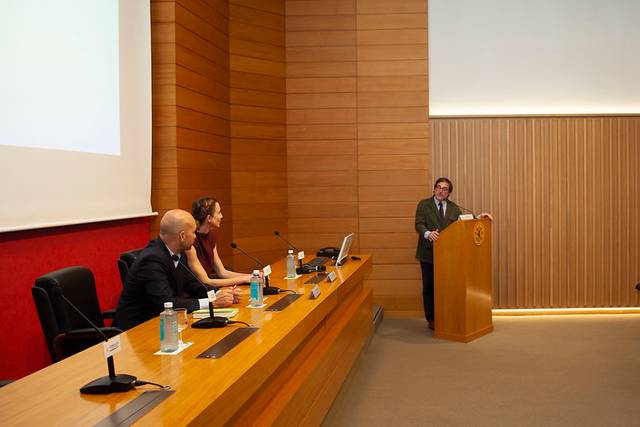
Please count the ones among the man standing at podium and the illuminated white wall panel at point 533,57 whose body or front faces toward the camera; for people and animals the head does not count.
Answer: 2

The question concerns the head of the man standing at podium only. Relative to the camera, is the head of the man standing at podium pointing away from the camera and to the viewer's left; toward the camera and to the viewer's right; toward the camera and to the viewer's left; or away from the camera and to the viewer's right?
toward the camera and to the viewer's left

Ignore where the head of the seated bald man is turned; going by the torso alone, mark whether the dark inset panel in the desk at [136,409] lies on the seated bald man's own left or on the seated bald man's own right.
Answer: on the seated bald man's own right

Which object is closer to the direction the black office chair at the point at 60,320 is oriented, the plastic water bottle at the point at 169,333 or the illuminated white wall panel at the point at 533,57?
the plastic water bottle

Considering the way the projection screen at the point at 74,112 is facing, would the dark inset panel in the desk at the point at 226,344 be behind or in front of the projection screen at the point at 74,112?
in front

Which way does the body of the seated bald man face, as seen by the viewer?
to the viewer's right

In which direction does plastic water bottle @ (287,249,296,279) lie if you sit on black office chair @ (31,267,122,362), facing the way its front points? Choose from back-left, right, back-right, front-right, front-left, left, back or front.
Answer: left

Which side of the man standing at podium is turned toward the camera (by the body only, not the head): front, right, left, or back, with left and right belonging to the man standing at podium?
front

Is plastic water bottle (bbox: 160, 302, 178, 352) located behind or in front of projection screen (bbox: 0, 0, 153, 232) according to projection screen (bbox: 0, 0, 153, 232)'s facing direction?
in front

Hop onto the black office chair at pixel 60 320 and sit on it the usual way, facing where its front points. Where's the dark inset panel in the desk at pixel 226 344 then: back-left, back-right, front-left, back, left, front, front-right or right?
front

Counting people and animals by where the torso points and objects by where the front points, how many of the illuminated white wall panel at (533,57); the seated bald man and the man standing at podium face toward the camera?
2

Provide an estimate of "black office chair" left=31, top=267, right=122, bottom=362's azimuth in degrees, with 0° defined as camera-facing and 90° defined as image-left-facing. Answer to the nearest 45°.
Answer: approximately 315°

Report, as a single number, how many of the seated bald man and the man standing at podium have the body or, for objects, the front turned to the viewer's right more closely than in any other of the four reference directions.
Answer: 1

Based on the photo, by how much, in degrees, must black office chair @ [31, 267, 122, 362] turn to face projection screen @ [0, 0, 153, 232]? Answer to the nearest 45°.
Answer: approximately 135° to its left
